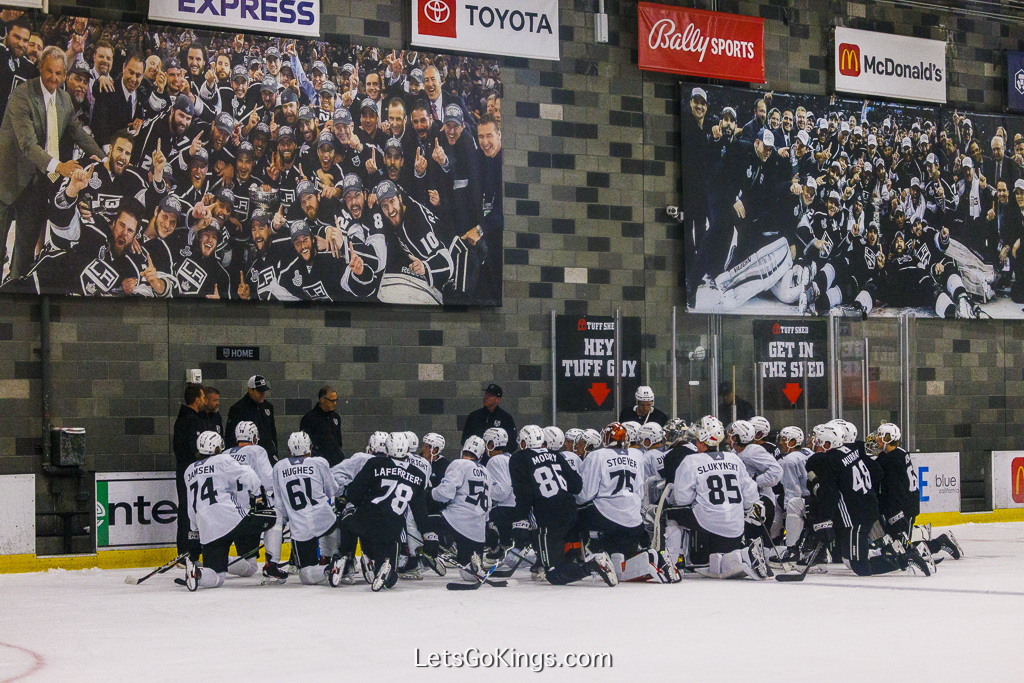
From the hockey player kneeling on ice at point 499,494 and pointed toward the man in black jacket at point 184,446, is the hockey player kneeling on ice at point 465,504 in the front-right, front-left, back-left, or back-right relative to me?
front-left

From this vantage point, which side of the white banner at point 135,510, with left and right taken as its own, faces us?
front

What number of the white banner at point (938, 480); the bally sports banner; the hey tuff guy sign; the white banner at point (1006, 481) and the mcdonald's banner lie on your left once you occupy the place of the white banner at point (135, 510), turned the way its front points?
5

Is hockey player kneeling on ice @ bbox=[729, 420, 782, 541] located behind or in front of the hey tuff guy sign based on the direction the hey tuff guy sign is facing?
in front

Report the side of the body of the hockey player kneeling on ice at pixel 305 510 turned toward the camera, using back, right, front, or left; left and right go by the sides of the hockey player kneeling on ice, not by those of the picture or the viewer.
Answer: back

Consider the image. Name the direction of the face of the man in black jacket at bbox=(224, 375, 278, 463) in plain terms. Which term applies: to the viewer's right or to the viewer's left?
to the viewer's right

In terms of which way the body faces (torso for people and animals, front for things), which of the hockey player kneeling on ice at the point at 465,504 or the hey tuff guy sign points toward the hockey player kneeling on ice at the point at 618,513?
the hey tuff guy sign

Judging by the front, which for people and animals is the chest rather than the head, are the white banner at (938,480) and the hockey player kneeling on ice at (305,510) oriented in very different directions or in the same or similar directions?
very different directions

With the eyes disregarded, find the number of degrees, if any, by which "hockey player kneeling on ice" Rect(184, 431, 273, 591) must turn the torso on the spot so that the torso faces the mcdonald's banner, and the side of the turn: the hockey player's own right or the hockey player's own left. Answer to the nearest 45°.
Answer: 0° — they already face it

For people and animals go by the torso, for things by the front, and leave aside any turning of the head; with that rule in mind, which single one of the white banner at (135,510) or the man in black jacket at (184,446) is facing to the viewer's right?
the man in black jacket

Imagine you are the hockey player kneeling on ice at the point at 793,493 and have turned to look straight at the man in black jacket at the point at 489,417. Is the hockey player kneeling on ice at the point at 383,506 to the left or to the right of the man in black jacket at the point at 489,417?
left

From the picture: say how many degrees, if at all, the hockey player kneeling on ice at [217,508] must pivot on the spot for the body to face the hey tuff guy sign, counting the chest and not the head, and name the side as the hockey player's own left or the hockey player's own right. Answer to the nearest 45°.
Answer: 0° — they already face it

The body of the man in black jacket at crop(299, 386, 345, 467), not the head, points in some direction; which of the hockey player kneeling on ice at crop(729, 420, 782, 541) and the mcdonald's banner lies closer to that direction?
the hockey player kneeling on ice

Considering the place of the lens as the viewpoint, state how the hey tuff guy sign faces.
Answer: facing the viewer

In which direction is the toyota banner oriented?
toward the camera

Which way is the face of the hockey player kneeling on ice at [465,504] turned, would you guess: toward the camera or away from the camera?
away from the camera

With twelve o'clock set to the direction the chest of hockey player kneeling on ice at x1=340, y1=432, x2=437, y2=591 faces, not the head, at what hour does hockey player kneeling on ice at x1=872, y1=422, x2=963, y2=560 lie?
hockey player kneeling on ice at x1=872, y1=422, x2=963, y2=560 is roughly at 3 o'clock from hockey player kneeling on ice at x1=340, y1=432, x2=437, y2=591.

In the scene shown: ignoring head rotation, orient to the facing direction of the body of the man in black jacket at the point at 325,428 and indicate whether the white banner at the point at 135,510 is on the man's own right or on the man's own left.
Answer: on the man's own right
